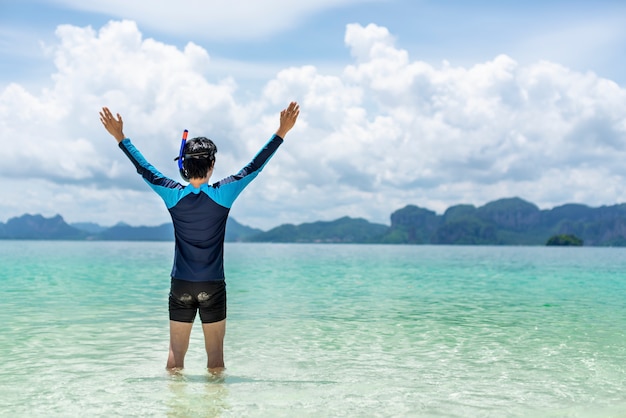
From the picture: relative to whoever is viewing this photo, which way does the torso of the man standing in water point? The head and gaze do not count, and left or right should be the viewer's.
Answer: facing away from the viewer

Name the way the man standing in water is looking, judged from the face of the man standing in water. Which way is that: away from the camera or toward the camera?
away from the camera
